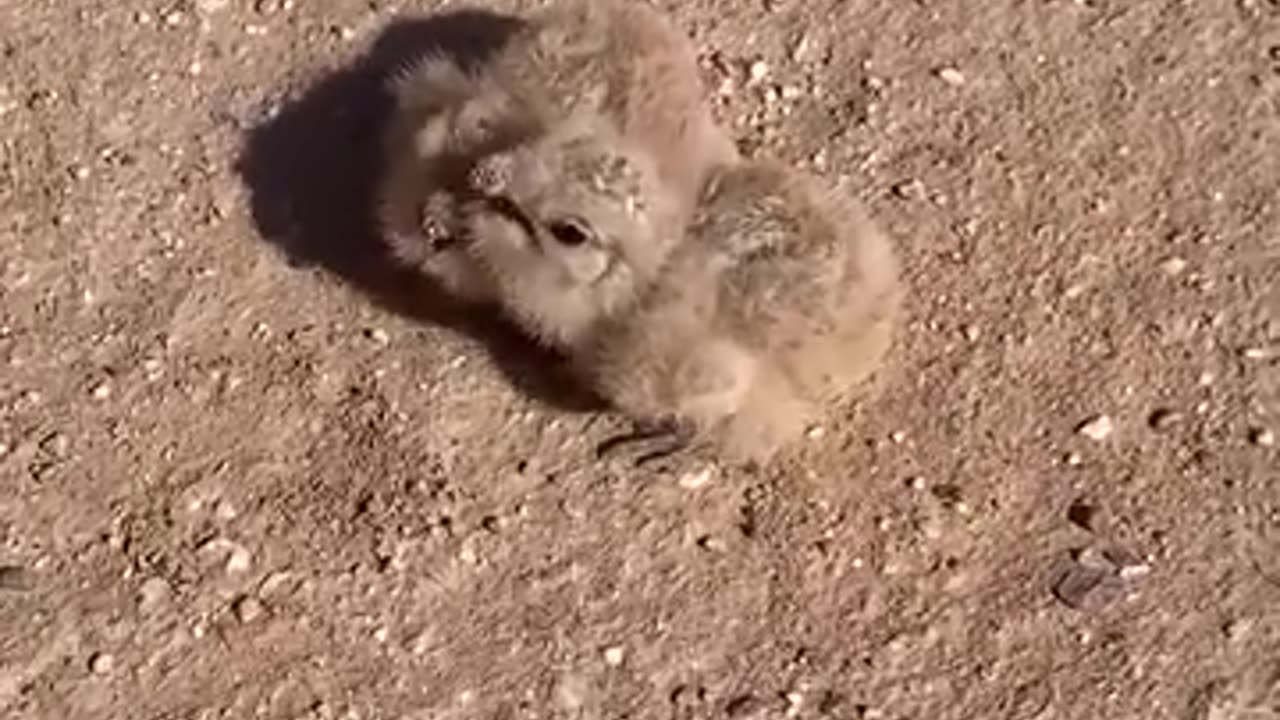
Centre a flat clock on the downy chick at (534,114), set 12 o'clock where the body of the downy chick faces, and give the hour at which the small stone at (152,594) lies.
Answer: The small stone is roughly at 10 o'clock from the downy chick.

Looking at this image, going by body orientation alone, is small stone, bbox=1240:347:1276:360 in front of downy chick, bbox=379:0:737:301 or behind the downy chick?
behind

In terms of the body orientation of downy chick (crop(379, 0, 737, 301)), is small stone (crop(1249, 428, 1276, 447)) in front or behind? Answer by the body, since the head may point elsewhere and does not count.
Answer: behind

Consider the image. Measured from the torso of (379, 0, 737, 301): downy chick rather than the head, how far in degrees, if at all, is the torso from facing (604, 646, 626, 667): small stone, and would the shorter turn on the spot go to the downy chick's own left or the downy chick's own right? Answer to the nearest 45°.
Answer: approximately 135° to the downy chick's own left

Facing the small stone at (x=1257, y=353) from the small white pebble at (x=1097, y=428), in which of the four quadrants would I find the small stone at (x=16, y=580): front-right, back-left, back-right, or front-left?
back-left

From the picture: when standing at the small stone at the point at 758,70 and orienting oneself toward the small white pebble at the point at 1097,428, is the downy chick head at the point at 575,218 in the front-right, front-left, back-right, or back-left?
front-right

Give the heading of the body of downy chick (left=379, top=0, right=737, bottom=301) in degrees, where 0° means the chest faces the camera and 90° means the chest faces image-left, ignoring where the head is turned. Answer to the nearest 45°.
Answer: approximately 90°

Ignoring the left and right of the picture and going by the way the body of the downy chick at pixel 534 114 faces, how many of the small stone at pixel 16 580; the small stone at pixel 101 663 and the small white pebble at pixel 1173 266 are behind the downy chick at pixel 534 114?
1

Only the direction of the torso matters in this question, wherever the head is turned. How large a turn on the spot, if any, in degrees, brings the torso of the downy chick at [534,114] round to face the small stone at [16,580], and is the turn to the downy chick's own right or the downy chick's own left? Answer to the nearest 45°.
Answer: approximately 45° to the downy chick's own left

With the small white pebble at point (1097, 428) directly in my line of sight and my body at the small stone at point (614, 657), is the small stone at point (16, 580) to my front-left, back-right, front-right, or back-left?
back-left

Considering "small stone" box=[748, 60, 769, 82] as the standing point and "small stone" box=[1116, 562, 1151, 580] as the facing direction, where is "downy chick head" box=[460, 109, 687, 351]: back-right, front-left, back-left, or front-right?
front-right

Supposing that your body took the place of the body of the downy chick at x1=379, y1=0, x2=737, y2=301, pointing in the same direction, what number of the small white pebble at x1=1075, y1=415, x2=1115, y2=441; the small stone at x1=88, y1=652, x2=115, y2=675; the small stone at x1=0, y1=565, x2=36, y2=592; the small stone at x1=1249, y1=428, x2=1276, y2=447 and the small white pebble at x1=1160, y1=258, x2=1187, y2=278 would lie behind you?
3
